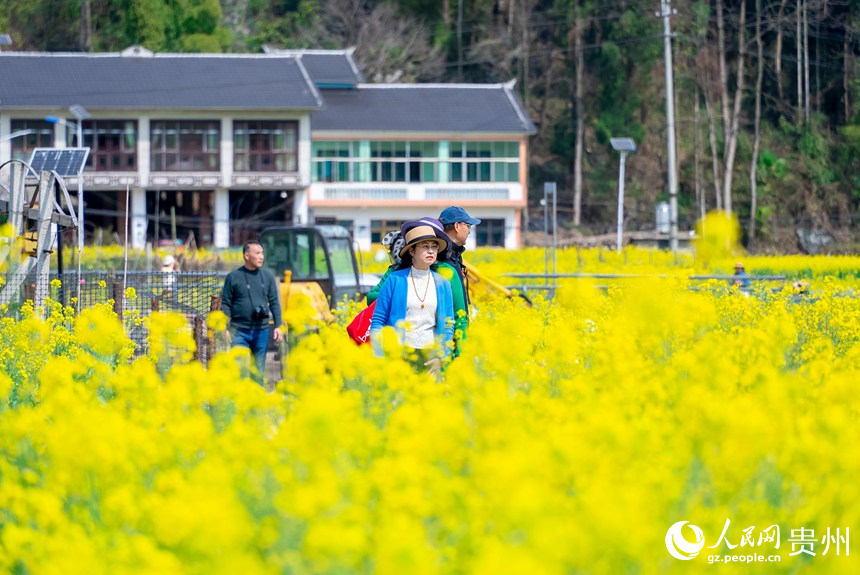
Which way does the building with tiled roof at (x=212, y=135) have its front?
toward the camera

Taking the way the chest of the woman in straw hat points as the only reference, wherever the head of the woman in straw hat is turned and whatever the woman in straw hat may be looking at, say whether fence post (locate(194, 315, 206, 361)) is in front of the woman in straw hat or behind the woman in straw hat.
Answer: behind

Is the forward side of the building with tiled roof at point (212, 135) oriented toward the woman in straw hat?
yes

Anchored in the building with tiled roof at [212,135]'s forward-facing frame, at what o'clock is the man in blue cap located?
The man in blue cap is roughly at 12 o'clock from the building with tiled roof.

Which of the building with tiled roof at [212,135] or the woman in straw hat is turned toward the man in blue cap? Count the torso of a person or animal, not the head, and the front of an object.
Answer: the building with tiled roof

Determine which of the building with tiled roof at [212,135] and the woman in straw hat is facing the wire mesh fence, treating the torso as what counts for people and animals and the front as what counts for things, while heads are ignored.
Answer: the building with tiled roof

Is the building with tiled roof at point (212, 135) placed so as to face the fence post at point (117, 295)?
yes

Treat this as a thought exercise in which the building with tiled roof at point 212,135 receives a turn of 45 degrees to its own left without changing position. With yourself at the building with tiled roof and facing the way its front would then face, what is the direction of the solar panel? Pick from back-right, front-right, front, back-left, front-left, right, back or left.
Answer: front-right

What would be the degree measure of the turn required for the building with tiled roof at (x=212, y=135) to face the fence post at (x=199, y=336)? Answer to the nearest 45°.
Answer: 0° — it already faces it

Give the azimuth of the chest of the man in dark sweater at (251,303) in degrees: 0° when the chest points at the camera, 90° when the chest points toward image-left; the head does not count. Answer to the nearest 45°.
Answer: approximately 315°

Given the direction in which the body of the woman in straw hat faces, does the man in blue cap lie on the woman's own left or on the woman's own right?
on the woman's own left

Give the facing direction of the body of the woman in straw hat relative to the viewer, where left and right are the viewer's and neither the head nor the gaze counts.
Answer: facing the viewer and to the right of the viewer
